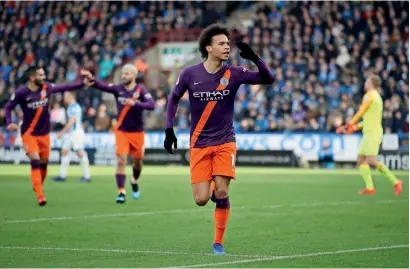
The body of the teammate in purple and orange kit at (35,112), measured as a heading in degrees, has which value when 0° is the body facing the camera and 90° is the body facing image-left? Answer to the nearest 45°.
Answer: approximately 315°

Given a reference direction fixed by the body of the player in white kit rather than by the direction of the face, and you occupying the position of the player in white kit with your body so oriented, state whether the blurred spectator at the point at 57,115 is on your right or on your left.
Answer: on your right

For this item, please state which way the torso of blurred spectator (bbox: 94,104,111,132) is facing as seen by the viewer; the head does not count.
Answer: toward the camera

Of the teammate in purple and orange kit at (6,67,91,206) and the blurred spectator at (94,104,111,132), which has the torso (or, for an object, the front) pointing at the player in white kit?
the blurred spectator

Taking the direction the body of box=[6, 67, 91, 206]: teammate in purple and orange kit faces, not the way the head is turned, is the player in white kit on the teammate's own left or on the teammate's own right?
on the teammate's own left

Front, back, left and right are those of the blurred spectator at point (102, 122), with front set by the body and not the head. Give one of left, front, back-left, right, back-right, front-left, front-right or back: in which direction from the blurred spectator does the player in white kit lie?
front
